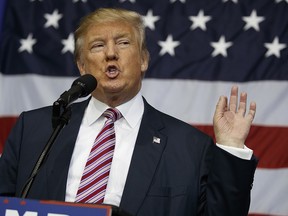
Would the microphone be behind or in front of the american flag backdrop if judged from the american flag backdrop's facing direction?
in front

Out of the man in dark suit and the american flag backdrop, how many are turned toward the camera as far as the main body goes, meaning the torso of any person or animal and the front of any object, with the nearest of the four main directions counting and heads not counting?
2

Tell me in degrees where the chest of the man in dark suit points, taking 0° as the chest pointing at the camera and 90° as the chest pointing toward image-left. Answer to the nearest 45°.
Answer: approximately 0°
